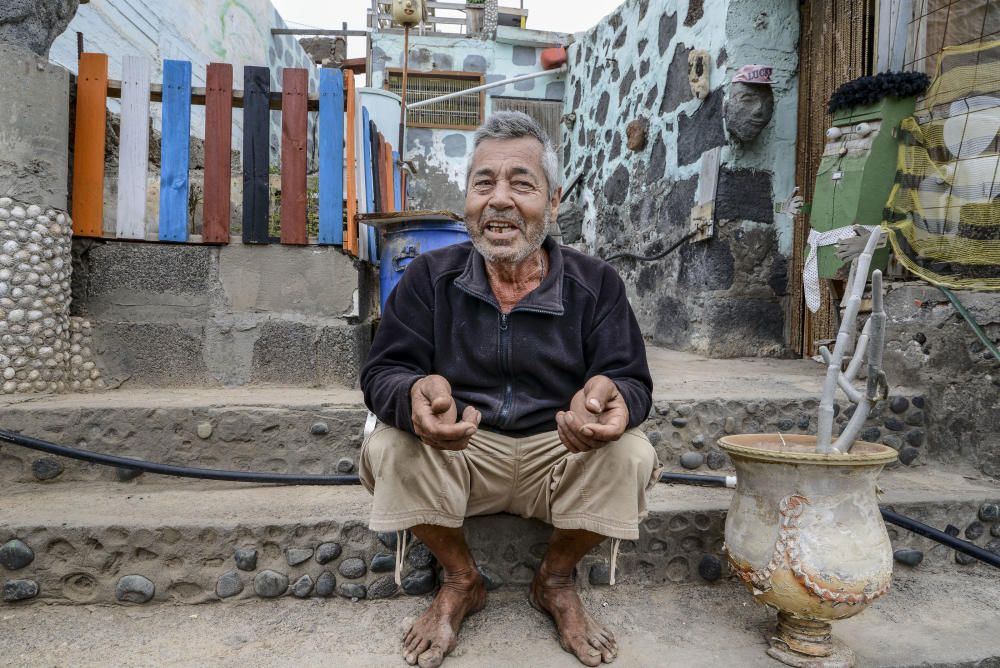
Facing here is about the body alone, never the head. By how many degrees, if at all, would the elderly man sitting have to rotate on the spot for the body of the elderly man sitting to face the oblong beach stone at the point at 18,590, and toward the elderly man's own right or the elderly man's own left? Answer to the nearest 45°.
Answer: approximately 90° to the elderly man's own right

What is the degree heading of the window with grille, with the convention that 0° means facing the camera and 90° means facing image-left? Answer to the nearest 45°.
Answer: approximately 0°

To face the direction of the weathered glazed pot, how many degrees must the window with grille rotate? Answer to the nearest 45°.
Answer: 0° — it already faces it

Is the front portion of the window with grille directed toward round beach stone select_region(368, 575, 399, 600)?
yes

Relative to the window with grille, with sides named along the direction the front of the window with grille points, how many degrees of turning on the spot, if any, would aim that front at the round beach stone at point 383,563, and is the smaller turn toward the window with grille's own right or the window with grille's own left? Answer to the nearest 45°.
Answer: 0° — it already faces it

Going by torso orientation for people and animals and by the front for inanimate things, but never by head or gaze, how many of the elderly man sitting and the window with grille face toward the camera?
2

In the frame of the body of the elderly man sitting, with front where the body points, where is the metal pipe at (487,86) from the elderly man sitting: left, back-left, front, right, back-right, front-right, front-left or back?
back

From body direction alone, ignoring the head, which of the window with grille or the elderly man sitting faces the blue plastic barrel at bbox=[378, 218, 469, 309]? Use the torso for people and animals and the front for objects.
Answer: the window with grille

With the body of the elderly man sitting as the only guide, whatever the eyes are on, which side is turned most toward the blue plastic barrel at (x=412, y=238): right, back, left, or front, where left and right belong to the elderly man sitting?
back

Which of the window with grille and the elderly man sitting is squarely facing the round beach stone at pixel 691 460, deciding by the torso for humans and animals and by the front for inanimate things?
the window with grille
